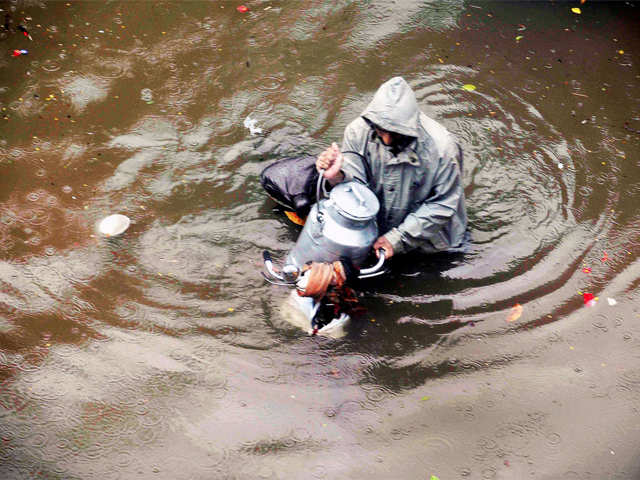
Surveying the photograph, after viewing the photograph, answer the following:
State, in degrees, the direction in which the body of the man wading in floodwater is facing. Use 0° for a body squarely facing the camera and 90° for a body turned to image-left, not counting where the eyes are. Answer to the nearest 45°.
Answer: approximately 45°

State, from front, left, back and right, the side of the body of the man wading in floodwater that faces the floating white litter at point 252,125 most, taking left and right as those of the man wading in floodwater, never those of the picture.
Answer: right

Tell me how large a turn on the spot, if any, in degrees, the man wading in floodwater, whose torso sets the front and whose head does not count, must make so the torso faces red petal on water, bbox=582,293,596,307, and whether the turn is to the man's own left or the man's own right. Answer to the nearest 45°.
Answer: approximately 135° to the man's own left

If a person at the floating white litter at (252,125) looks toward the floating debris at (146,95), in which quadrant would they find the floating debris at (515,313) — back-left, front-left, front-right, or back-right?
back-left

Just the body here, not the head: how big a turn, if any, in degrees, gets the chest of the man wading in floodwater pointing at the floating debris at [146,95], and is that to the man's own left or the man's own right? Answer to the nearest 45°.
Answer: approximately 90° to the man's own right

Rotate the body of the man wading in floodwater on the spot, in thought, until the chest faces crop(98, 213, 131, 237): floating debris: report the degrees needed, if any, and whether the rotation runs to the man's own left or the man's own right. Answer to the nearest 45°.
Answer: approximately 45° to the man's own right
